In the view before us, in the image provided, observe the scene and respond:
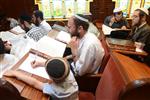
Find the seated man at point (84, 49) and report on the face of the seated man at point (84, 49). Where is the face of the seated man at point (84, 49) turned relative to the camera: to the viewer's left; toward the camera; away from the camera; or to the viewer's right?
to the viewer's left

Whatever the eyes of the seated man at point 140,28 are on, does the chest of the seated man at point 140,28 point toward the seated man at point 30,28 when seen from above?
yes

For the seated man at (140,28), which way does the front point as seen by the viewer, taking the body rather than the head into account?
to the viewer's left

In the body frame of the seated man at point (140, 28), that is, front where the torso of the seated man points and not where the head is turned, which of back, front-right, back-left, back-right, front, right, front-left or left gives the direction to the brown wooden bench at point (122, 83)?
left

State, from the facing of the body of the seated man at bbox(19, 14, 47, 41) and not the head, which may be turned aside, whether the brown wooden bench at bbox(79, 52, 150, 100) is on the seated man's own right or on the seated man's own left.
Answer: on the seated man's own left

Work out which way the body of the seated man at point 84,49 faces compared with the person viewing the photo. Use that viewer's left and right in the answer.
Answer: facing to the left of the viewer

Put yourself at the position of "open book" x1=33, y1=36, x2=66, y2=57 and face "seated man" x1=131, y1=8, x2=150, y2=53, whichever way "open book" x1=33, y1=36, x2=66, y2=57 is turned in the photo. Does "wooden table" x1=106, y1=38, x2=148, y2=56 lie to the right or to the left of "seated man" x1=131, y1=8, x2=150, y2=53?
right

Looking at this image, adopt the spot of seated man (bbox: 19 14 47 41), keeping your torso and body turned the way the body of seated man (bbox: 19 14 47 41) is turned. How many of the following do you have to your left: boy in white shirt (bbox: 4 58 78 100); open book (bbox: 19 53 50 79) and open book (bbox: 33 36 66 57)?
3

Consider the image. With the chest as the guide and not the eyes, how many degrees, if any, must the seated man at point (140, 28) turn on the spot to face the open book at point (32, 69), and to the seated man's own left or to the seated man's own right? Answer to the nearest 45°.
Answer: approximately 45° to the seated man's own left
